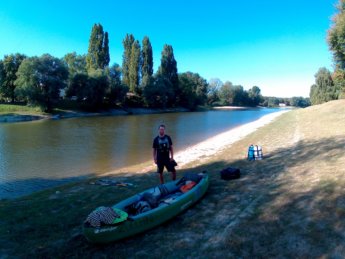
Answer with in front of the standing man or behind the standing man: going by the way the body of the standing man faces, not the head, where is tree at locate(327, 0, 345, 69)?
behind

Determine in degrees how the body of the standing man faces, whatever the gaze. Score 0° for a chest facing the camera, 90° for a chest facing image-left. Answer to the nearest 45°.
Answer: approximately 0°

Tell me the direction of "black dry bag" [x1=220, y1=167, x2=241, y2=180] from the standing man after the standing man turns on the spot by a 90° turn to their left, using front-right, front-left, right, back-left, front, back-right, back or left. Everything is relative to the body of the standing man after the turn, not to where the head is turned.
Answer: front

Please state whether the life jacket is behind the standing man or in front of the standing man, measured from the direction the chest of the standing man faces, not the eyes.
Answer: in front
